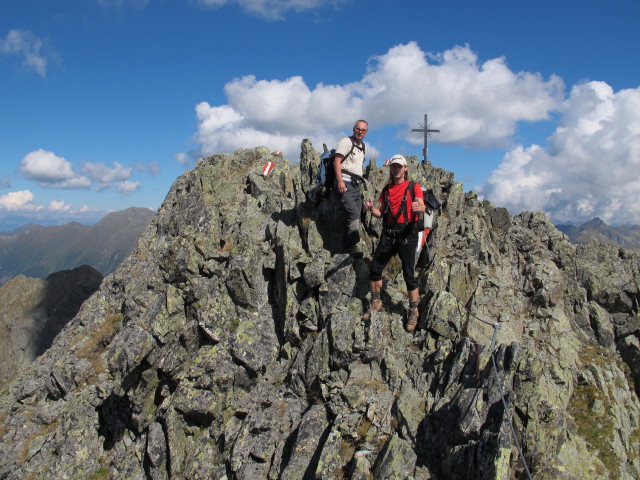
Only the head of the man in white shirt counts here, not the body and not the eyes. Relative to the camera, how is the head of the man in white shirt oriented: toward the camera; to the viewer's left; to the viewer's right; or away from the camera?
toward the camera

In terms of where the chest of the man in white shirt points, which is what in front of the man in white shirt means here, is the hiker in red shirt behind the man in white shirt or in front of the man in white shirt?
in front
